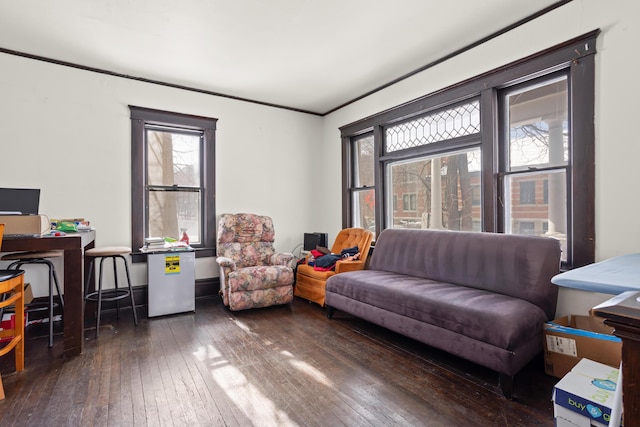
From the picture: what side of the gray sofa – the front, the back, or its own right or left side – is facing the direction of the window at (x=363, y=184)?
right

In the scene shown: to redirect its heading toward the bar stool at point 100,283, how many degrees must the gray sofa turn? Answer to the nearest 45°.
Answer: approximately 45° to its right

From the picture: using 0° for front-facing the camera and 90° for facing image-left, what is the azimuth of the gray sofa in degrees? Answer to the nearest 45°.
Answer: approximately 45°

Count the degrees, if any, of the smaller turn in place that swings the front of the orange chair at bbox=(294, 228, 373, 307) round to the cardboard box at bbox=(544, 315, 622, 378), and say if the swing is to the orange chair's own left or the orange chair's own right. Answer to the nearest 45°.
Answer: approximately 90° to the orange chair's own left

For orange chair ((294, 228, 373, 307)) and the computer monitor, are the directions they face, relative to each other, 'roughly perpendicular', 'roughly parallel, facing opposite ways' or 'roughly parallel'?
roughly perpendicular
